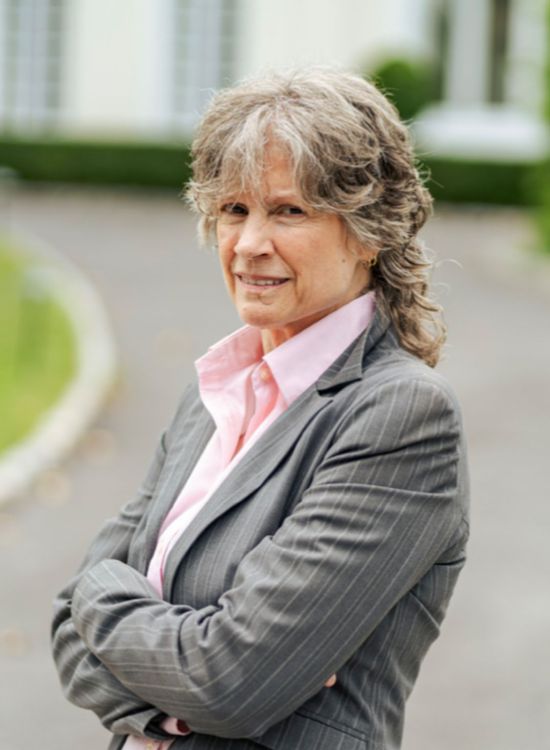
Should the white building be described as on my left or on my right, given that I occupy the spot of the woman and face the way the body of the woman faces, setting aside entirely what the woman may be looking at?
on my right

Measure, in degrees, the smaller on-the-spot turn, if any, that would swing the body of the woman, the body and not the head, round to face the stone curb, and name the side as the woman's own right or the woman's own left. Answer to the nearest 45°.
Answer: approximately 135° to the woman's own right

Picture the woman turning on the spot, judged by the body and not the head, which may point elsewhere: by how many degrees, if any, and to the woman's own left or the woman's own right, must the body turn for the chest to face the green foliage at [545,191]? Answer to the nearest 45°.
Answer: approximately 135° to the woman's own right

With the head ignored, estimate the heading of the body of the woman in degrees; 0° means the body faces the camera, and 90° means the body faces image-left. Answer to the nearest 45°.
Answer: approximately 45°

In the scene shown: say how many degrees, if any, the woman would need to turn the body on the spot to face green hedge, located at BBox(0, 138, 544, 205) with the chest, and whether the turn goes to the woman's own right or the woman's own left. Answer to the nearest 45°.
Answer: approximately 135° to the woman's own right

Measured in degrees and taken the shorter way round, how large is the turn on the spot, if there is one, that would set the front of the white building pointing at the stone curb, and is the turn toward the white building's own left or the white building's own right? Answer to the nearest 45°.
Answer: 0° — it already faces it

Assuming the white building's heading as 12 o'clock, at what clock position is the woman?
The woman is roughly at 12 o'clock from the white building.
